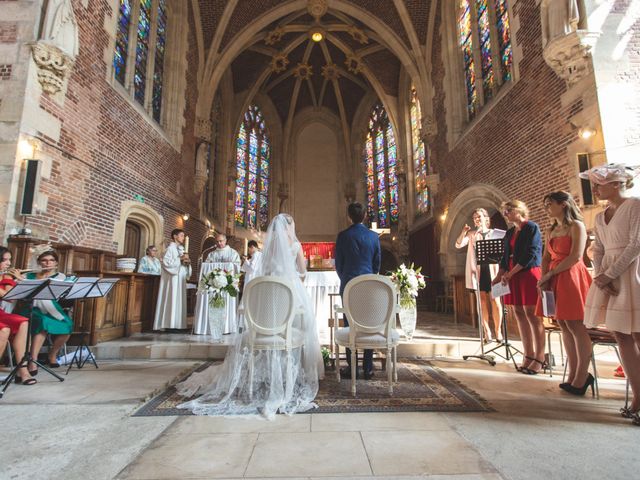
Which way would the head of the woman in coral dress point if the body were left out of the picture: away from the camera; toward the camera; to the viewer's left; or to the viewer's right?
to the viewer's left

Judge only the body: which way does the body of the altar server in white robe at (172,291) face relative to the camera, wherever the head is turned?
to the viewer's right

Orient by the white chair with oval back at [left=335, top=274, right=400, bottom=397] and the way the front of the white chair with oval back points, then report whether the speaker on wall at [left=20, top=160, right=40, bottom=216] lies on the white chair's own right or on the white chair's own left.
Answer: on the white chair's own left

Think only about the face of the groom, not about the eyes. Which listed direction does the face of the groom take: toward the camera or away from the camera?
away from the camera

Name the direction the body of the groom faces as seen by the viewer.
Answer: away from the camera

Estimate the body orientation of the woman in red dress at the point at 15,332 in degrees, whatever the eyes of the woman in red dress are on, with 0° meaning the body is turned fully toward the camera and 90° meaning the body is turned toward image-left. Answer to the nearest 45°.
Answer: approximately 315°

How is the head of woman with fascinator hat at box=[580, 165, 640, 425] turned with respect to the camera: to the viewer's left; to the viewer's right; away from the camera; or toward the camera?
to the viewer's left

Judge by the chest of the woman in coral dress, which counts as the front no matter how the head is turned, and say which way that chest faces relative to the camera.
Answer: to the viewer's left

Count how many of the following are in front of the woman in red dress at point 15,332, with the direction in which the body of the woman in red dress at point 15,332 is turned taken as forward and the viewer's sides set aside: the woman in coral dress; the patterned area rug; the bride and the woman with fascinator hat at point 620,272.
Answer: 4

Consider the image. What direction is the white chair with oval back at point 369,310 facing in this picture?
away from the camera
